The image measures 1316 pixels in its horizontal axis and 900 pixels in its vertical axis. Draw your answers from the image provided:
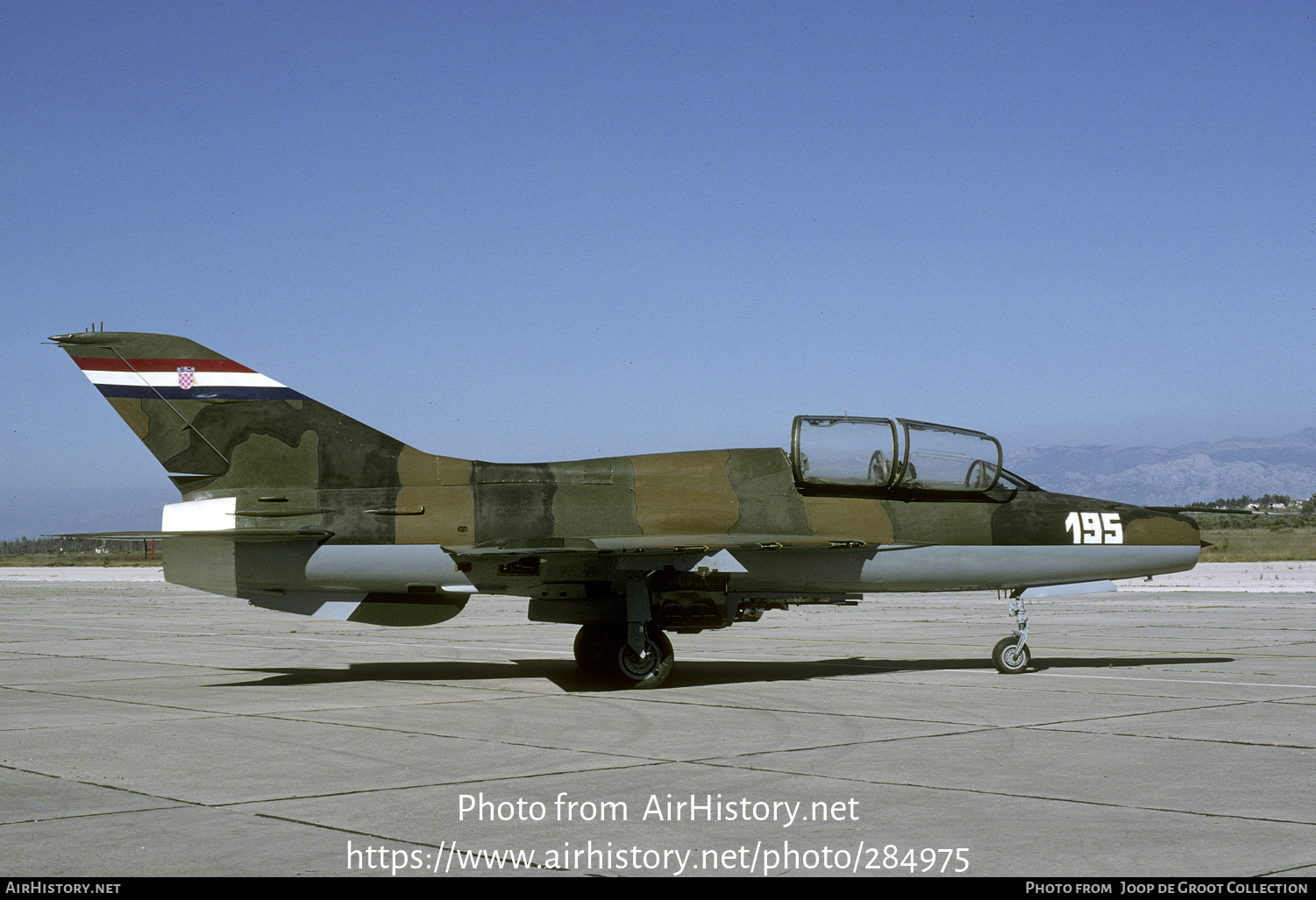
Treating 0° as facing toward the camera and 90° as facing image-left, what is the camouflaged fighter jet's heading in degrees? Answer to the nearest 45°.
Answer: approximately 270°

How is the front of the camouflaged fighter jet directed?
to the viewer's right
